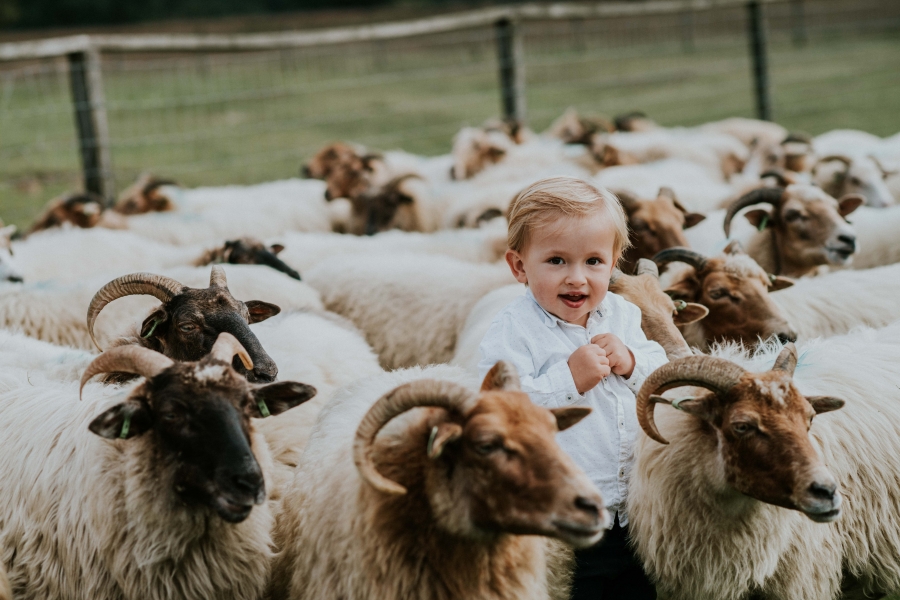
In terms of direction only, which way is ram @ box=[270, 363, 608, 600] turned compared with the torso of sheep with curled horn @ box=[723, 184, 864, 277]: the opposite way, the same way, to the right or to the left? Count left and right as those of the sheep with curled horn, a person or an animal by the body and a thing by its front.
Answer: the same way

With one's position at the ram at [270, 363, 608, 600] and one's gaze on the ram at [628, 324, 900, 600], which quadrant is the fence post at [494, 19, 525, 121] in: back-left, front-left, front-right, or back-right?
front-left

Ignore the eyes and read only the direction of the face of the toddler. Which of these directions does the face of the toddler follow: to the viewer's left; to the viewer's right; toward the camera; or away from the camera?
toward the camera

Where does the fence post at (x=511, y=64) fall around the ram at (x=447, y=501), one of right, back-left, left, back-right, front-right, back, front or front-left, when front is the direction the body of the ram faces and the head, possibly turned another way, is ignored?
back-left

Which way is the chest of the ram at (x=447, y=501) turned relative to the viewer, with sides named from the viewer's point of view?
facing the viewer and to the right of the viewer

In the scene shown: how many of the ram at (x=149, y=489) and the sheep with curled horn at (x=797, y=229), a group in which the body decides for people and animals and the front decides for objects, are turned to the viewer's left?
0

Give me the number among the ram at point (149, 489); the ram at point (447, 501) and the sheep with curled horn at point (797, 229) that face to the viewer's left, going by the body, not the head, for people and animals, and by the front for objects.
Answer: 0

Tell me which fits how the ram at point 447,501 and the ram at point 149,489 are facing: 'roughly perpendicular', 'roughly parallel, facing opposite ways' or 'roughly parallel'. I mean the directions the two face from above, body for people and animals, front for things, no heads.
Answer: roughly parallel

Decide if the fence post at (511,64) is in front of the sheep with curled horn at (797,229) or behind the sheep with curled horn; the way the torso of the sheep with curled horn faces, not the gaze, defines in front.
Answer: behind

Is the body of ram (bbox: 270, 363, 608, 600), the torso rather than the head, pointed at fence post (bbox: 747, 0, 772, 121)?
no

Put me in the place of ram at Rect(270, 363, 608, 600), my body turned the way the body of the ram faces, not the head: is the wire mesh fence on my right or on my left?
on my left

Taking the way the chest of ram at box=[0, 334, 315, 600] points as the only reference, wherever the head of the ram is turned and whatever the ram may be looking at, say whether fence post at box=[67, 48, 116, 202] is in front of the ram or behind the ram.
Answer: behind

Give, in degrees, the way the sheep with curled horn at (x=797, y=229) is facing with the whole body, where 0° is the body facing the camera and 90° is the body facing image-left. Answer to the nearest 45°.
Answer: approximately 315°

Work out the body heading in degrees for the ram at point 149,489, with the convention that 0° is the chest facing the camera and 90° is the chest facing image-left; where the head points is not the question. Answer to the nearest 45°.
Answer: approximately 315°
